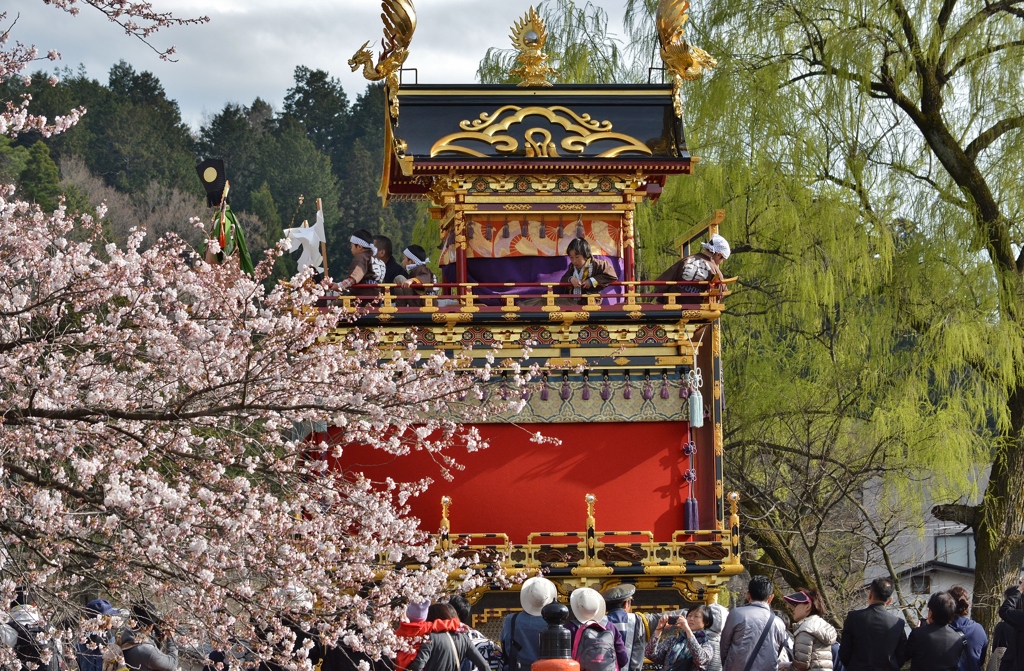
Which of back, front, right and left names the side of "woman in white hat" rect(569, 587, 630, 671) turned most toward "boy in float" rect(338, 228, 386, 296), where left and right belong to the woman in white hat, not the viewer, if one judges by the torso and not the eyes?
front

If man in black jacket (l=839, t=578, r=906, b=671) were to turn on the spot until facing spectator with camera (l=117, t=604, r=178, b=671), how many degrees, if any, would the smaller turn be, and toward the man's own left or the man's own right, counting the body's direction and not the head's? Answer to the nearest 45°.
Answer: approximately 135° to the man's own left

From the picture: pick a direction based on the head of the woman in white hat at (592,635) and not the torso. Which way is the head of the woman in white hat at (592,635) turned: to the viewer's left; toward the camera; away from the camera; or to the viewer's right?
away from the camera

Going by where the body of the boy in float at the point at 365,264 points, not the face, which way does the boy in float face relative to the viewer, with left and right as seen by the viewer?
facing to the left of the viewer

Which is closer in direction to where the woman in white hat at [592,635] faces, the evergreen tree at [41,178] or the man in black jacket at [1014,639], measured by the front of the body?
the evergreen tree

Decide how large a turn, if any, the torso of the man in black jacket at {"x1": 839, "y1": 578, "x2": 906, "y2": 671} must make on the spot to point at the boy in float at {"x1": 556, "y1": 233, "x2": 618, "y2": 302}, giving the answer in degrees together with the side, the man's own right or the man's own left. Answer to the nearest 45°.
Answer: approximately 45° to the man's own left

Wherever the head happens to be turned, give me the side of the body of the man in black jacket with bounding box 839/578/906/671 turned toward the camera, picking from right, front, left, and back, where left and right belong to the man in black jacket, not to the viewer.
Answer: back

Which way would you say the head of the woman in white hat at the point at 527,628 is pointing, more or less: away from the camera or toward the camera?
away from the camera

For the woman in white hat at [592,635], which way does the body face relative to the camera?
away from the camera
